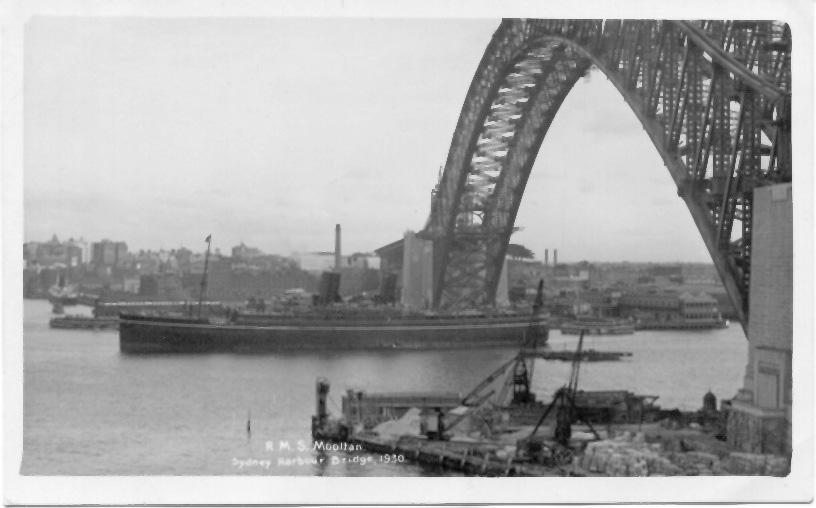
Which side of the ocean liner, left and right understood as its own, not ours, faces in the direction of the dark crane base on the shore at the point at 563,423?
left

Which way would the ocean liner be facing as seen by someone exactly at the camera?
facing to the left of the viewer

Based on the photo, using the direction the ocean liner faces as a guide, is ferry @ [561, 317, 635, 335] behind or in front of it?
behind
